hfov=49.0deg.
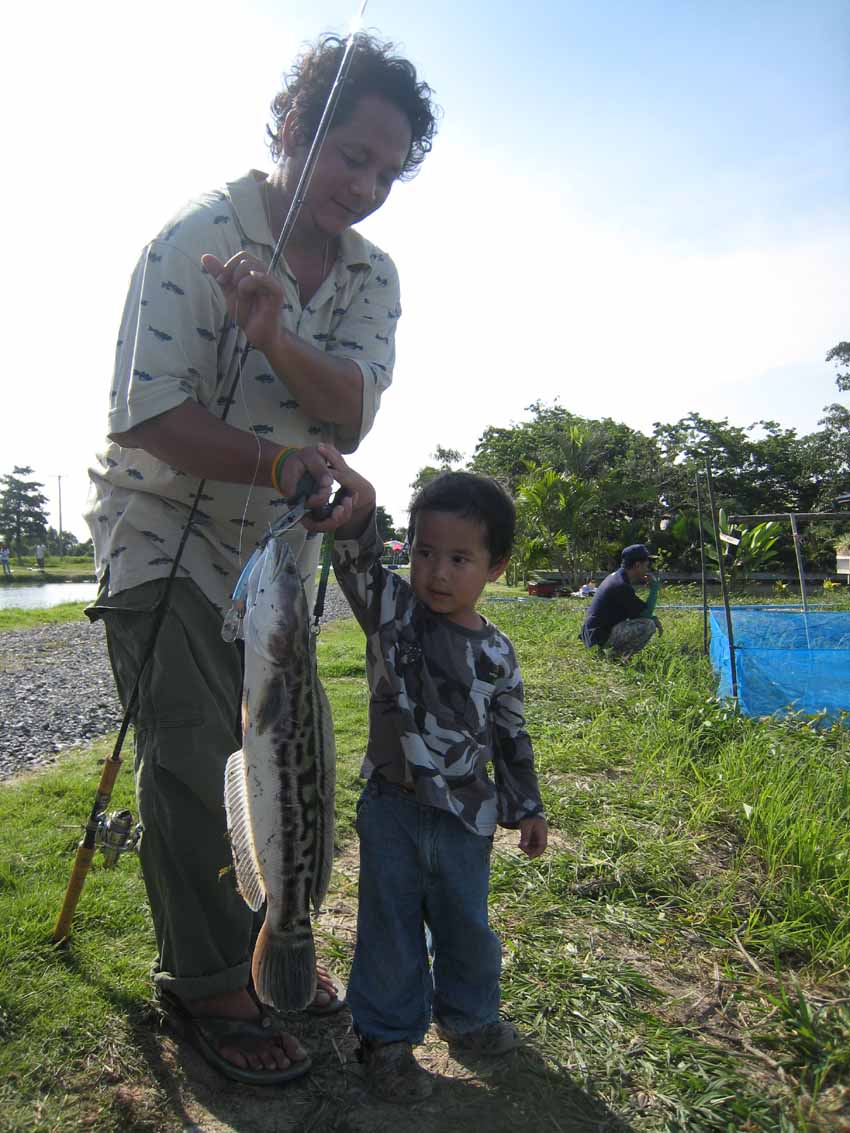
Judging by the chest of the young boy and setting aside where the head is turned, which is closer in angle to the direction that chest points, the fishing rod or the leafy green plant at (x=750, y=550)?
the fishing rod

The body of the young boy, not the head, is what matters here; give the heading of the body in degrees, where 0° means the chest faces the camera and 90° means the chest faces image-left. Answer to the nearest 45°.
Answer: approximately 0°

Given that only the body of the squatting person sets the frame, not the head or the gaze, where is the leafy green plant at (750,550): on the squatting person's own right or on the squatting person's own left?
on the squatting person's own left

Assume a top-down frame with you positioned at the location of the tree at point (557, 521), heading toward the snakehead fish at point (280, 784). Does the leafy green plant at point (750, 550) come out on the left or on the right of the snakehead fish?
left

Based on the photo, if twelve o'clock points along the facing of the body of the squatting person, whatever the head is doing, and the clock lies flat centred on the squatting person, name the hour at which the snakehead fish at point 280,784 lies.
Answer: The snakehead fish is roughly at 3 o'clock from the squatting person.

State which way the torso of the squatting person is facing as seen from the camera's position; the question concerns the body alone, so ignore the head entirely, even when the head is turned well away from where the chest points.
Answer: to the viewer's right

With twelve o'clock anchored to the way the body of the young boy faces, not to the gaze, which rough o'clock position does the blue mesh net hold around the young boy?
The blue mesh net is roughly at 7 o'clock from the young boy.

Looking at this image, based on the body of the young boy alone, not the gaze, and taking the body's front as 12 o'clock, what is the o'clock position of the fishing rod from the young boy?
The fishing rod is roughly at 3 o'clock from the young boy.

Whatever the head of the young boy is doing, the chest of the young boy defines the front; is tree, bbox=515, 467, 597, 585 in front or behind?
behind

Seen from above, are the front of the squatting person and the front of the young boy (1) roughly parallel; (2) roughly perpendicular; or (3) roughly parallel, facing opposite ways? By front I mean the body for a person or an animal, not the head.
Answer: roughly perpendicular
